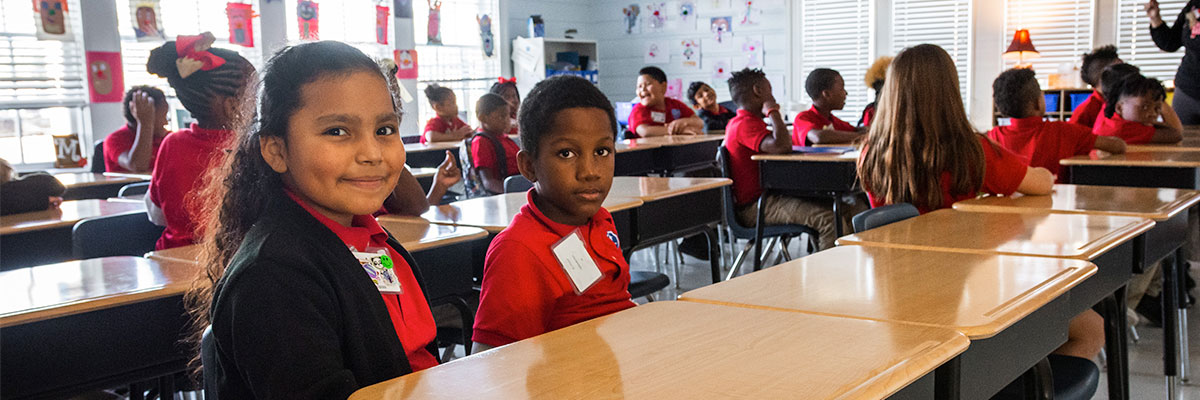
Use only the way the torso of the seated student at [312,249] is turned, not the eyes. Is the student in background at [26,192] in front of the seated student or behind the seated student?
behind

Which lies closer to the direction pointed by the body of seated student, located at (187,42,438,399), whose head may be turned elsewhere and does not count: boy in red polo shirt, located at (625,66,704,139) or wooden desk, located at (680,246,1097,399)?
the wooden desk

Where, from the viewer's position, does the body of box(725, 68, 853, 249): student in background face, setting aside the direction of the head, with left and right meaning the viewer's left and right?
facing to the right of the viewer

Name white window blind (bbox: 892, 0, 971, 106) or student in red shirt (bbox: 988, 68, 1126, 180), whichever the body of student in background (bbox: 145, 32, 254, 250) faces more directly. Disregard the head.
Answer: the white window blind

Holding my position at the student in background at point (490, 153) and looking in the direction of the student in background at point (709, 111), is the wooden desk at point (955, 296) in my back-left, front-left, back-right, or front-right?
back-right

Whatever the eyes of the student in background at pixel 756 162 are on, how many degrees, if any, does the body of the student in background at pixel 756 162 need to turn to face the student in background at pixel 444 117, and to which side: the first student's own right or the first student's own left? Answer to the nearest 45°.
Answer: approximately 135° to the first student's own left

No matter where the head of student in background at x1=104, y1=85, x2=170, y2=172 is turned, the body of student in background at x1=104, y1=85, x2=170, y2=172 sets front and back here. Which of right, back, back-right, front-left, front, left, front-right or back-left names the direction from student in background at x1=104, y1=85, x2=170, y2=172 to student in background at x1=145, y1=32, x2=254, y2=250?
right
